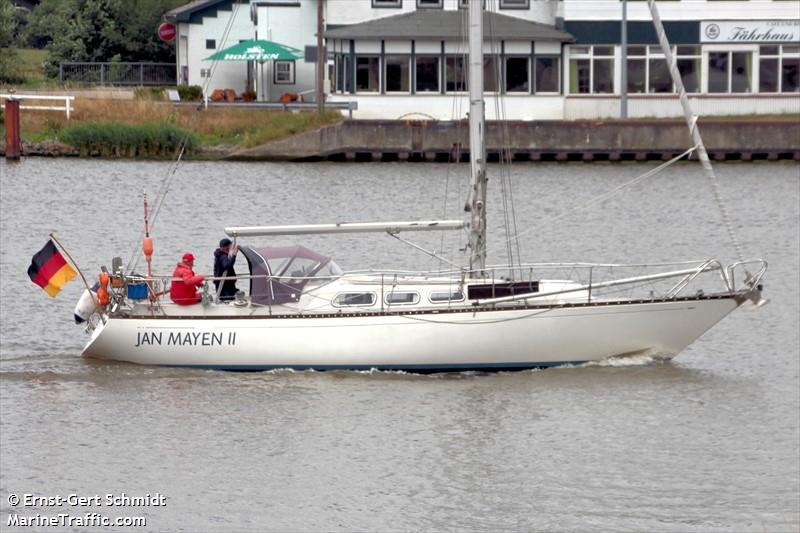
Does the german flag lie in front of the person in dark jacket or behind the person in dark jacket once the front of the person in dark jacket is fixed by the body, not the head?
behind

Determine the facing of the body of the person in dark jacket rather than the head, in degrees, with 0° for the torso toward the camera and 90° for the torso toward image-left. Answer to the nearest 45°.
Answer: approximately 270°

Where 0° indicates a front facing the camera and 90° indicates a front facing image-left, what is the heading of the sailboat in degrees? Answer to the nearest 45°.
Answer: approximately 270°

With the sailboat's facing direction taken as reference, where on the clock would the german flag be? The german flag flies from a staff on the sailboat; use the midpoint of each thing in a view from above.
The german flag is roughly at 6 o'clock from the sailboat.
